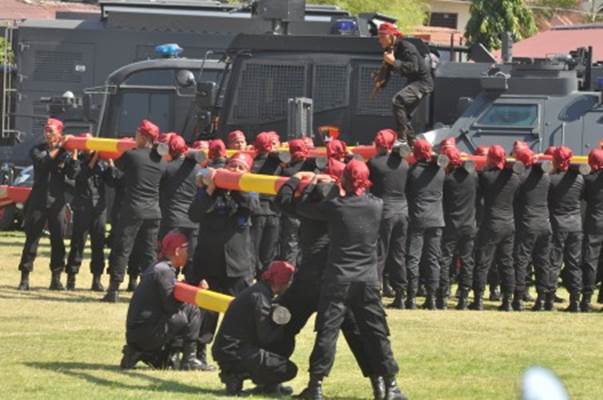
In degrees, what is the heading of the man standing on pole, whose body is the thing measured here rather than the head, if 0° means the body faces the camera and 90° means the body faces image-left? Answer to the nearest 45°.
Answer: approximately 90°

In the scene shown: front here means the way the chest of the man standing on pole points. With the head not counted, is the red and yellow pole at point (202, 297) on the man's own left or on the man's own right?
on the man's own left
